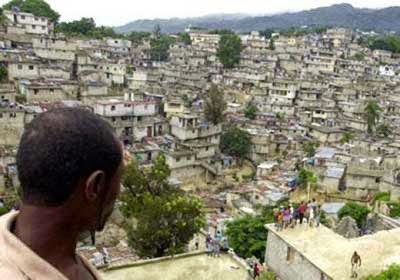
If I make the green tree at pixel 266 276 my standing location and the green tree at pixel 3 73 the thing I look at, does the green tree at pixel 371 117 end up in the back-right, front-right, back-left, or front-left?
front-right

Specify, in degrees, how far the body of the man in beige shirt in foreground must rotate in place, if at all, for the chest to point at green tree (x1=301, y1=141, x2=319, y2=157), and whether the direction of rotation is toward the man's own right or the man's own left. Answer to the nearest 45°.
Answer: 0° — they already face it

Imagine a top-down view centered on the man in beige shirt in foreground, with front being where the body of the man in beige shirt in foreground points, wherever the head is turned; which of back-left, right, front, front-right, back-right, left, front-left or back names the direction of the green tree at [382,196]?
front

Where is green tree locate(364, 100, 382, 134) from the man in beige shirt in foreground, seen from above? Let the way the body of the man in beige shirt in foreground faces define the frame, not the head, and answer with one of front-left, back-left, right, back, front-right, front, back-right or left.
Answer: front

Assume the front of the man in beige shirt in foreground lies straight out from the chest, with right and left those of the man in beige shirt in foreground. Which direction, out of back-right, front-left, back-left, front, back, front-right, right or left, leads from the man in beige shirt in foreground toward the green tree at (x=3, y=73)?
front-left

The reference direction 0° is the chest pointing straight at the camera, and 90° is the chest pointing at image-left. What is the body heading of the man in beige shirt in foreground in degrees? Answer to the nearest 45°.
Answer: approximately 225°

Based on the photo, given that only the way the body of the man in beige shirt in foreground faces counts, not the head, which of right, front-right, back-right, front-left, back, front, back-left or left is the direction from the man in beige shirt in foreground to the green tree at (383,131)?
front

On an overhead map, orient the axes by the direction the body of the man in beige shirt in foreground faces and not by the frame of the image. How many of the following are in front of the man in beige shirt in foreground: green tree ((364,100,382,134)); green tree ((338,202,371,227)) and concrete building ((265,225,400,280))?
3

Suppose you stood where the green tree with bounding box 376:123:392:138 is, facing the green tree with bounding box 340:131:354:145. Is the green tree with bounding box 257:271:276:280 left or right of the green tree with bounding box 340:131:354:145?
left

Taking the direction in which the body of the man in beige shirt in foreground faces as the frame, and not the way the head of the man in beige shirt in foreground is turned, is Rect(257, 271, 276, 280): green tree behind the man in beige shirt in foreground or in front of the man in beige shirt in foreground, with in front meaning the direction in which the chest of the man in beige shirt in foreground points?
in front

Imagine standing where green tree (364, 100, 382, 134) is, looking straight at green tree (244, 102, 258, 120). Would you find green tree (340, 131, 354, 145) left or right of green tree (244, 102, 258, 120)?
left

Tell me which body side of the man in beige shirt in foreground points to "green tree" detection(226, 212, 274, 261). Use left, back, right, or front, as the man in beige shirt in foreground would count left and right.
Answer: front

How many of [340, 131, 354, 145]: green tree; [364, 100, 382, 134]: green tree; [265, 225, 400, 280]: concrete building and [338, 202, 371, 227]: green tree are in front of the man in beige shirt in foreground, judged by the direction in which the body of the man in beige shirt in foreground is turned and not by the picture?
4

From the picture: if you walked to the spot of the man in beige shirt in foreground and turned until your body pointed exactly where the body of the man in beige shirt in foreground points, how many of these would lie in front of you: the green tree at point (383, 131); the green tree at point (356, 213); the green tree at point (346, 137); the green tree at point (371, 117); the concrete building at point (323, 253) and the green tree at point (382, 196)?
6

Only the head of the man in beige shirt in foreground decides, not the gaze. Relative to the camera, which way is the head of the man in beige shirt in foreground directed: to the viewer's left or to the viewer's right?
to the viewer's right
